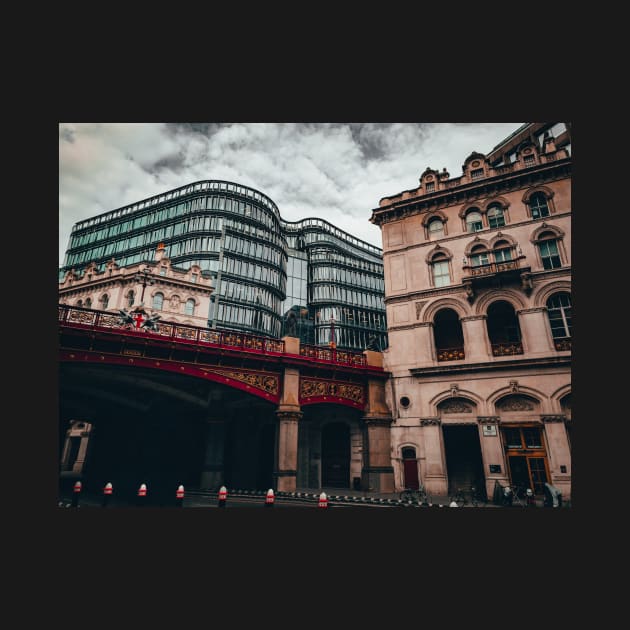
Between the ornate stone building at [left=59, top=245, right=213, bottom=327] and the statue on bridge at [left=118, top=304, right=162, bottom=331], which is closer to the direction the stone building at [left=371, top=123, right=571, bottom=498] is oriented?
the statue on bridge

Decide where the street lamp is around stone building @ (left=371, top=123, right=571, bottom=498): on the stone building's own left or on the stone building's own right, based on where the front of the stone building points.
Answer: on the stone building's own right

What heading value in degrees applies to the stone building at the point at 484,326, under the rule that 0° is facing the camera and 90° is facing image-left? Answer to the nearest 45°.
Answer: approximately 45°

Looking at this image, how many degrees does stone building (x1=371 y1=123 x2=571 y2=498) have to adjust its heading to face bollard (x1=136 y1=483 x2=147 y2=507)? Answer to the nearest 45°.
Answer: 0° — it already faces it

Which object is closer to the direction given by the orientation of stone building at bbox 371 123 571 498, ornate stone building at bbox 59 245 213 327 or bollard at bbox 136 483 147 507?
the bollard

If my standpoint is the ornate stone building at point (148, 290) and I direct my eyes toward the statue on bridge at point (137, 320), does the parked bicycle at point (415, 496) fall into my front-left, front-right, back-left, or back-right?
front-left

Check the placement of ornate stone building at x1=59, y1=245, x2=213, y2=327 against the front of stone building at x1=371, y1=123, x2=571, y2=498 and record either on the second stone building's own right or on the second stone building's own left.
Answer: on the second stone building's own right

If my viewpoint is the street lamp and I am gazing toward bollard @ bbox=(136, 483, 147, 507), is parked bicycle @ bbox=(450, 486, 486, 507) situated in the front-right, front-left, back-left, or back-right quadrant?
front-left
